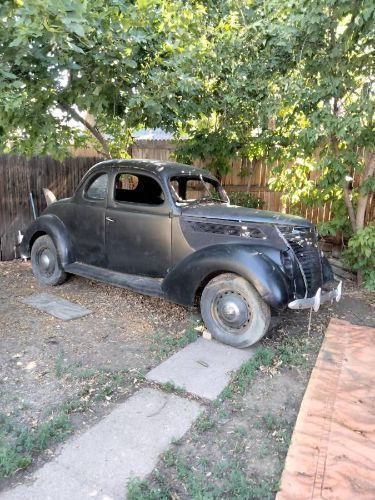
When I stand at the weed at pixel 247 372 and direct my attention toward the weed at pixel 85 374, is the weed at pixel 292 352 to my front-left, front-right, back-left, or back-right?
back-right

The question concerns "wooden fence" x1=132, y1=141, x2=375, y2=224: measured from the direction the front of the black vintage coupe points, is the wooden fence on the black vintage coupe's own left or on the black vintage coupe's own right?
on the black vintage coupe's own left

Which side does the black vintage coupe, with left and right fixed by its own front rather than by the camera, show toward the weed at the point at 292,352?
front

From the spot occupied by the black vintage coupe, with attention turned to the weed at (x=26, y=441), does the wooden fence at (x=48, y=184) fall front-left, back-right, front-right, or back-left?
back-right

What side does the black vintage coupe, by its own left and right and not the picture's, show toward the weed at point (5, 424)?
right

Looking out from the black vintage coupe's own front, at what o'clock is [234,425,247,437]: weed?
The weed is roughly at 1 o'clock from the black vintage coupe.

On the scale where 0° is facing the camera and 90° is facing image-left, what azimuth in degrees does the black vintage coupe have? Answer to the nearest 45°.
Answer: approximately 315°
